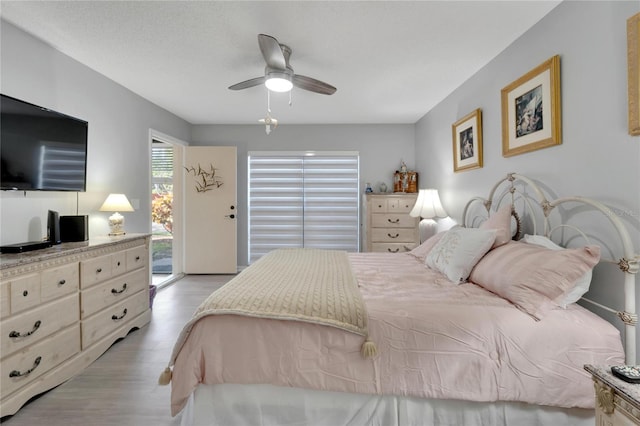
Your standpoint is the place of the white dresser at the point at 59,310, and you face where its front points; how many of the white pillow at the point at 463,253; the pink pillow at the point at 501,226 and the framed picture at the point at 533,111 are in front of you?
3

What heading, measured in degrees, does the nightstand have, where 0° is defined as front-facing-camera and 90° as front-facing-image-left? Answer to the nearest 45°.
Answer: approximately 45°

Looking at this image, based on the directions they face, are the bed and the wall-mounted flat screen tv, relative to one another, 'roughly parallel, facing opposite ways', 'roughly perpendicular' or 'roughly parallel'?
roughly parallel, facing opposite ways

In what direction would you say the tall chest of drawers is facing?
toward the camera

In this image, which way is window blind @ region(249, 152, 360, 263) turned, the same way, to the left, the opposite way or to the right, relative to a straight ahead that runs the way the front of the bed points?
to the left

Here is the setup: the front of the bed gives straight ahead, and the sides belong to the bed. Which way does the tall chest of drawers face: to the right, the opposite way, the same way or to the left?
to the left

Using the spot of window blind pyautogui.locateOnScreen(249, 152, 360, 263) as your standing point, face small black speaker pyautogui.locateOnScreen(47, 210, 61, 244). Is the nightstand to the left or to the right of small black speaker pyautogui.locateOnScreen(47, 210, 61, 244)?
left

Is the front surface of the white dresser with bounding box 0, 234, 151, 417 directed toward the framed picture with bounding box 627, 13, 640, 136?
yes

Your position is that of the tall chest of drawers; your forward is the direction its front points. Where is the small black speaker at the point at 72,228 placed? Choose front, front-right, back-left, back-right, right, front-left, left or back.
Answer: front-right

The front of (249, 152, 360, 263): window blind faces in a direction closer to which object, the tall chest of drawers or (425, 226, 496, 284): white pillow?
the white pillow

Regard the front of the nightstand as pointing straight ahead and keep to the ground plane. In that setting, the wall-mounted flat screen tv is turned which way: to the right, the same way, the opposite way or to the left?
the opposite way

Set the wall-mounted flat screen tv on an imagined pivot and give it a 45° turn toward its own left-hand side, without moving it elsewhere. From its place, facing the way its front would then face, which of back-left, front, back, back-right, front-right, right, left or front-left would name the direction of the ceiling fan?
front-right

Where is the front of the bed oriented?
to the viewer's left

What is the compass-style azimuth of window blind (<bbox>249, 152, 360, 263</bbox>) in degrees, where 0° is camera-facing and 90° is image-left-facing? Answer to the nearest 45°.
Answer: approximately 0°

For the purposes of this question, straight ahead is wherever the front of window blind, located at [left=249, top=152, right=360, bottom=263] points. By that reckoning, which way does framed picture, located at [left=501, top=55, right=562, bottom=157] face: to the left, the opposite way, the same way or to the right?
to the right

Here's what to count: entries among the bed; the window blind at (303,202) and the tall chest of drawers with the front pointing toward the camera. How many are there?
2

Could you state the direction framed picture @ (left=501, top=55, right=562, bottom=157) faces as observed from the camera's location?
facing the viewer and to the left of the viewer

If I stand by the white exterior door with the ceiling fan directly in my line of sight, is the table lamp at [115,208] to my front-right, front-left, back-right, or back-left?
front-right
